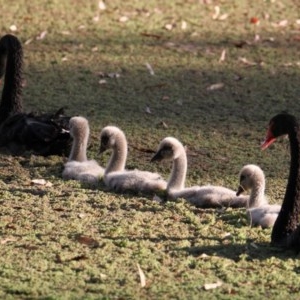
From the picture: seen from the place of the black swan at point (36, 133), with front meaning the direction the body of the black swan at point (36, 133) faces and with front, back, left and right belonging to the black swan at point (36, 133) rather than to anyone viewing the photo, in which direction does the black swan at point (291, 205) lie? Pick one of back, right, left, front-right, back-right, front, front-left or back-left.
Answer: back-left

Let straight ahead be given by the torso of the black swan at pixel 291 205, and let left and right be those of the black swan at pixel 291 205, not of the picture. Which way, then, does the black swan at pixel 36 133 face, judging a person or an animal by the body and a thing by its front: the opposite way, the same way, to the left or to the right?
the same way

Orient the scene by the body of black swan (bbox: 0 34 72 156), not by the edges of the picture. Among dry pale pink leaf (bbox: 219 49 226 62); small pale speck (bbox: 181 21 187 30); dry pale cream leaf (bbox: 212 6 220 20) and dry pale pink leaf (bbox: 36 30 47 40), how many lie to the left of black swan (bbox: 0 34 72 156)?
0

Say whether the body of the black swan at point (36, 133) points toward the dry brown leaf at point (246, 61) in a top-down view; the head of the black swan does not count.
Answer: no

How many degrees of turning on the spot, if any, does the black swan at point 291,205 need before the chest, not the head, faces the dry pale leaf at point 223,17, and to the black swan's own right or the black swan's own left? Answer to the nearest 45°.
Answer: approximately 90° to the black swan's own right

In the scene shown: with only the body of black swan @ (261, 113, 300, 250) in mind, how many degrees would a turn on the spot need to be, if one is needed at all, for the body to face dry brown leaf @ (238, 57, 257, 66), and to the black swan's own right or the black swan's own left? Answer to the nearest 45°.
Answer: approximately 90° to the black swan's own right

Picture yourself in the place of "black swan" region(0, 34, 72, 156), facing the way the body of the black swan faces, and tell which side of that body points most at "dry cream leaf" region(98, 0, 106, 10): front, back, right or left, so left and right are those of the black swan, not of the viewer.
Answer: right

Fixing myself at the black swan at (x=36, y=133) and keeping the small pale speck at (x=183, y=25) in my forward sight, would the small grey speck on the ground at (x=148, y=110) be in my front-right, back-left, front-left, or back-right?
front-right

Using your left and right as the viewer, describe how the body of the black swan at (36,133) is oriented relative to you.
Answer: facing to the left of the viewer

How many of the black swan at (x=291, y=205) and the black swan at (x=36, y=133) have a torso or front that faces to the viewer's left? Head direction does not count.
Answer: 2

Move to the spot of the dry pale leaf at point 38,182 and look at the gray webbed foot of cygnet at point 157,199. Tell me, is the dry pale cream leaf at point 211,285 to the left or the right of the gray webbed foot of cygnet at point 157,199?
right

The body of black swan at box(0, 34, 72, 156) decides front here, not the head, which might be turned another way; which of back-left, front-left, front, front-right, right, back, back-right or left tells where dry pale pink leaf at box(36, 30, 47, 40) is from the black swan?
right

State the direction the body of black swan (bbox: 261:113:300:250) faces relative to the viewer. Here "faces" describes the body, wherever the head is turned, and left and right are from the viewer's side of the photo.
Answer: facing to the left of the viewer

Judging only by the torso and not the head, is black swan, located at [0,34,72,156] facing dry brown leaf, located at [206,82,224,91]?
no
